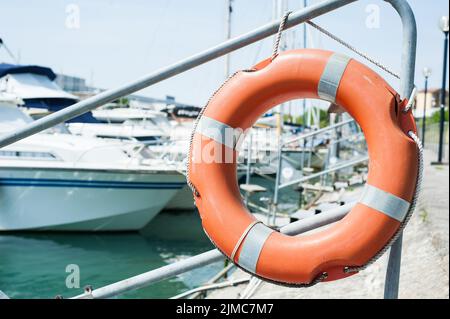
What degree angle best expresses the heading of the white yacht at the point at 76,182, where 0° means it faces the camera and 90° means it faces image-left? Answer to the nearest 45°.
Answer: approximately 270°

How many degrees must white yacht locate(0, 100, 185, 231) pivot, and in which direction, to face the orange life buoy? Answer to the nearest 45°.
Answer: approximately 90° to its right

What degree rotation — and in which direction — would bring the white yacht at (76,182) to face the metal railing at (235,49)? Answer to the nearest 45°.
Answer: approximately 90° to its right

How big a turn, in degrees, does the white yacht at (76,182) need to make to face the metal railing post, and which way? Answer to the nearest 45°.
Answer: approximately 90° to its right

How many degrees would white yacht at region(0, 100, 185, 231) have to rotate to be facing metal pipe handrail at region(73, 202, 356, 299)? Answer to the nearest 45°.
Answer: approximately 90° to its right
